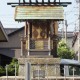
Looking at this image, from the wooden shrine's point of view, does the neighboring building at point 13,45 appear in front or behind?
behind

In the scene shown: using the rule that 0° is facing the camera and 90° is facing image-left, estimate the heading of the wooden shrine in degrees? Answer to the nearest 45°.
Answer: approximately 0°
